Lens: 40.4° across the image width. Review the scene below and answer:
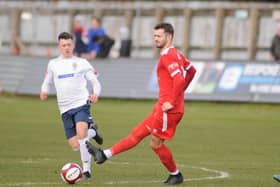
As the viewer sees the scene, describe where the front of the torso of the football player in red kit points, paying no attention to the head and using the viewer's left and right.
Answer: facing to the left of the viewer

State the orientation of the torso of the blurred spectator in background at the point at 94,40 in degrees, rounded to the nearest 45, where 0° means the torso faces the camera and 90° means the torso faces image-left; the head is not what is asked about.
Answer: approximately 45°

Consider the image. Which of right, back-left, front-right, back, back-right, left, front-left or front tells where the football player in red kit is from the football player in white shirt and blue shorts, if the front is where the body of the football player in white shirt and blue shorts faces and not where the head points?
front-left

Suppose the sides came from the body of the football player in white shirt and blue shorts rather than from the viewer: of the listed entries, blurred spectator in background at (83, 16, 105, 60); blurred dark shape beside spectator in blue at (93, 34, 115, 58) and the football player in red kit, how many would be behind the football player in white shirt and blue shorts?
2

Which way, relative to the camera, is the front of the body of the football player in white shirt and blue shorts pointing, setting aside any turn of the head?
toward the camera

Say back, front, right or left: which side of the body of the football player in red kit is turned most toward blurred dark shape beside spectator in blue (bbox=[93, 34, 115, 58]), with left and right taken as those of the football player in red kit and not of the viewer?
right

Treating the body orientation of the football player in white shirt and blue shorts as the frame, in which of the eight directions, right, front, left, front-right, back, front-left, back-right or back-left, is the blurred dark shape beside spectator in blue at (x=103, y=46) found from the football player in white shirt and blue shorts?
back

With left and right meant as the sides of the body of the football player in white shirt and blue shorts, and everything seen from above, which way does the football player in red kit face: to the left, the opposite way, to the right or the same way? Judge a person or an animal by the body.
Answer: to the right

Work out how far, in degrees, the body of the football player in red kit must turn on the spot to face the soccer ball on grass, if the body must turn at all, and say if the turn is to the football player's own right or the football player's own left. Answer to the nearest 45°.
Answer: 0° — they already face it
